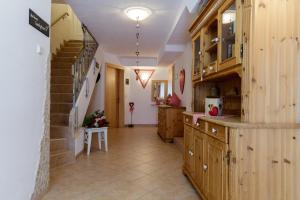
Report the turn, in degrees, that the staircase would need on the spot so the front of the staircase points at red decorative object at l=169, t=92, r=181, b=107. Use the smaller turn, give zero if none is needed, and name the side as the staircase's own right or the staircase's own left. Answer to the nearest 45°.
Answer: approximately 90° to the staircase's own left

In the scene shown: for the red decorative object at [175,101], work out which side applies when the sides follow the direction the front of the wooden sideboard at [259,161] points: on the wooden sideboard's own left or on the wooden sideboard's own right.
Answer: on the wooden sideboard's own right

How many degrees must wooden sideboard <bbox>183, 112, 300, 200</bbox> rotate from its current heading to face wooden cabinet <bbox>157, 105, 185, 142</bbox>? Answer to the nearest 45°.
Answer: approximately 45° to its right

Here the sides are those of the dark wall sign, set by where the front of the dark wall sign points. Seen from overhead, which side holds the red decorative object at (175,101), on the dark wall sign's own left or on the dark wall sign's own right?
on the dark wall sign's own left

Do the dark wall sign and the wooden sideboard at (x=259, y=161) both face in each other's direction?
yes

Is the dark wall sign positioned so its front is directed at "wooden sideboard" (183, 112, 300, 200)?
yes

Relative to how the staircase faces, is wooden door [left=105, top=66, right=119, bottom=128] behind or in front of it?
behind

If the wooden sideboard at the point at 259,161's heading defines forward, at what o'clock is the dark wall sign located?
The dark wall sign is roughly at 12 o'clock from the wooden sideboard.

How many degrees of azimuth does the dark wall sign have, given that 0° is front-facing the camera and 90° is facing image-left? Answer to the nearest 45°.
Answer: approximately 315°

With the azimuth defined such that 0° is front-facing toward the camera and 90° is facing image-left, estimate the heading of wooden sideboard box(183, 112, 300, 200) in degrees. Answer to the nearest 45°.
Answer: approximately 90°

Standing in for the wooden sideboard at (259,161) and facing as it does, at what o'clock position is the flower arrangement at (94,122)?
The flower arrangement is roughly at 1 o'clock from the wooden sideboard.

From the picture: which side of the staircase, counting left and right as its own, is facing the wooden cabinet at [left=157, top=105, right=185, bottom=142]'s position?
left

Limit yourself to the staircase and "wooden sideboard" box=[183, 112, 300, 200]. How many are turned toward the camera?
1
